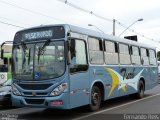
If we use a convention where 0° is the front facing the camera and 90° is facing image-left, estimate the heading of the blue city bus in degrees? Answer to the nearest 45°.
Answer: approximately 45°
